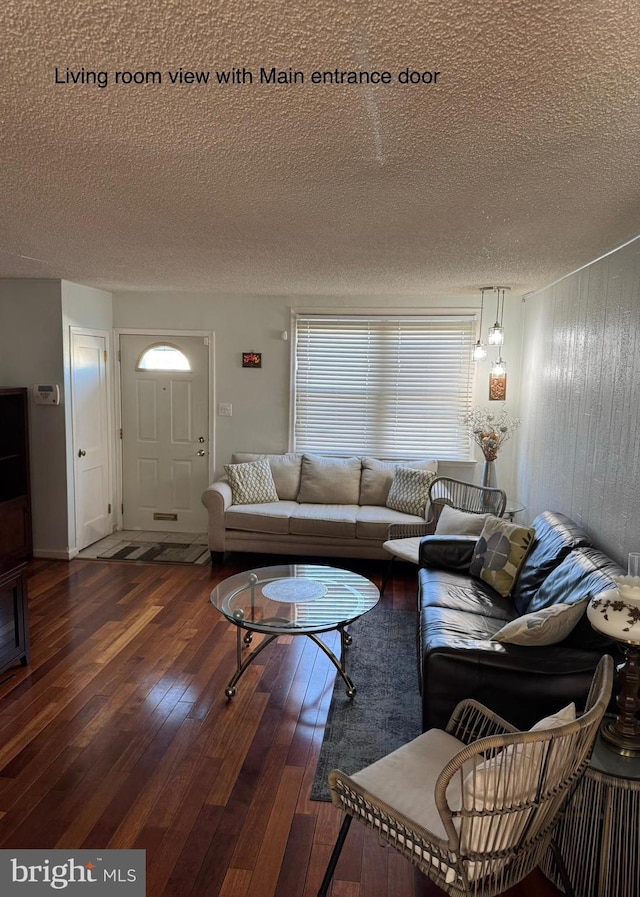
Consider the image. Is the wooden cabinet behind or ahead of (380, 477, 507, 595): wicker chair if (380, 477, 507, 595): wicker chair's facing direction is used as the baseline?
ahead

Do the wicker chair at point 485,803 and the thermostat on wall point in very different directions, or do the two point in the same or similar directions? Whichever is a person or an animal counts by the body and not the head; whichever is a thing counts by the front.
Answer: very different directions

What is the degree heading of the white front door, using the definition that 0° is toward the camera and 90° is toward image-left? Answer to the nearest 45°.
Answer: approximately 0°

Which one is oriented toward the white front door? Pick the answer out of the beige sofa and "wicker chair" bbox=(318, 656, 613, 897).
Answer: the wicker chair

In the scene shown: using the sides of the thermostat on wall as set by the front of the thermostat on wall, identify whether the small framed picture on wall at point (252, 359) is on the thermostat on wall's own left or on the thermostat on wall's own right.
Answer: on the thermostat on wall's own left

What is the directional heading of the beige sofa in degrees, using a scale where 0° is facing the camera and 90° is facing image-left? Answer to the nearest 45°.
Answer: approximately 0°

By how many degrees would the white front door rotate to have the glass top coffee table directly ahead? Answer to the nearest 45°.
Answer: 0° — it already faces it

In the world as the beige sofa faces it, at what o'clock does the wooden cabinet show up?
The wooden cabinet is roughly at 1 o'clock from the beige sofa.

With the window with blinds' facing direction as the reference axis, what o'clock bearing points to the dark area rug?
The dark area rug is roughly at 12 o'clock from the window with blinds.
